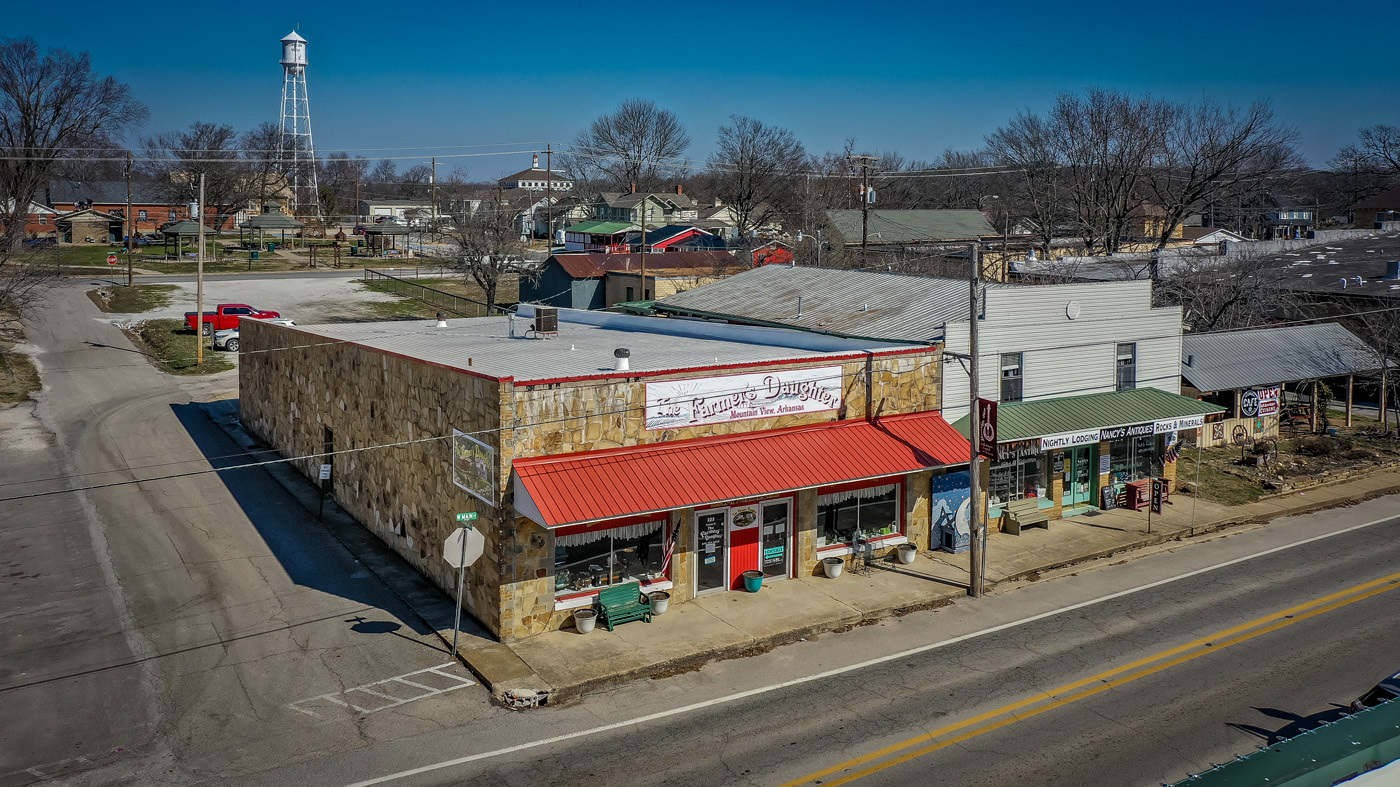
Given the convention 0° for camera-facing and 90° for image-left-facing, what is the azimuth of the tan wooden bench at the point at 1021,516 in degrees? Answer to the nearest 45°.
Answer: approximately 315°

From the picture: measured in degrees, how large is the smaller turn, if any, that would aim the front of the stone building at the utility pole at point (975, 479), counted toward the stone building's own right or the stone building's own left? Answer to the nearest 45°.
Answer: approximately 45° to the stone building's own left

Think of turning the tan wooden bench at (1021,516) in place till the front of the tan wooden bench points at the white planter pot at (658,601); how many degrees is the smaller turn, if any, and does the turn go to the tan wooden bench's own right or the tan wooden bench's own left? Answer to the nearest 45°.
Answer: approximately 90° to the tan wooden bench's own right

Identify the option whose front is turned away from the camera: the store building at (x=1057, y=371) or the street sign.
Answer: the street sign

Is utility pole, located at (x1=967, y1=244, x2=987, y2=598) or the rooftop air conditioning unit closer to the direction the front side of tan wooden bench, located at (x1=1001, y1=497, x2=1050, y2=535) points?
the utility pole

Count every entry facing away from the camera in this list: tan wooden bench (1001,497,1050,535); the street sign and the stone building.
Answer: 1

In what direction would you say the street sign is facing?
away from the camera

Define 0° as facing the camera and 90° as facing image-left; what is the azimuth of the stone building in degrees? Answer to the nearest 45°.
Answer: approximately 315°

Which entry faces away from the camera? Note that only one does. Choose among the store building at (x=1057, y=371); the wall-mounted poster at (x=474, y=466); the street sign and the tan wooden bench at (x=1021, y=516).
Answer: the street sign

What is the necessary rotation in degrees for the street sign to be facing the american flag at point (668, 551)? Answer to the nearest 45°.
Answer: approximately 45° to its right

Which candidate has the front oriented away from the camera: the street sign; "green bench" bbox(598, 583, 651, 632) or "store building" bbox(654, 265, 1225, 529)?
the street sign
